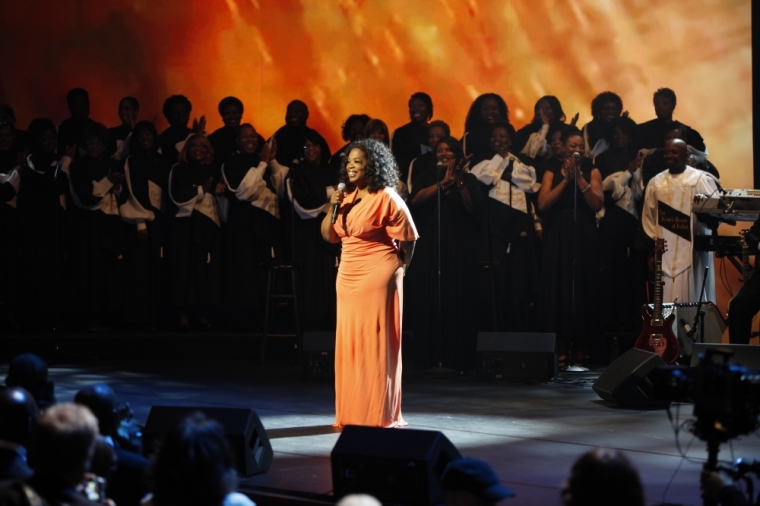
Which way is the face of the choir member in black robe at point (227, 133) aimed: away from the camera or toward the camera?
toward the camera

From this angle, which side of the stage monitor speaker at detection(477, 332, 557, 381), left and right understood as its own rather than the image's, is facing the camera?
back

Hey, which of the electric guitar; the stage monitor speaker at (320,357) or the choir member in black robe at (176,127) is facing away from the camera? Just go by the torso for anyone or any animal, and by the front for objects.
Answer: the stage monitor speaker

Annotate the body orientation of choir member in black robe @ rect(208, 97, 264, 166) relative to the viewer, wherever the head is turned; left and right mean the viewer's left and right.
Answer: facing the viewer

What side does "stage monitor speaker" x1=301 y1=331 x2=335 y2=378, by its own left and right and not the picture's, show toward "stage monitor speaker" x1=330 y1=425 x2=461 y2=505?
back

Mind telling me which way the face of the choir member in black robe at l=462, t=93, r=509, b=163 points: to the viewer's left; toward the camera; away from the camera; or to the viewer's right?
toward the camera

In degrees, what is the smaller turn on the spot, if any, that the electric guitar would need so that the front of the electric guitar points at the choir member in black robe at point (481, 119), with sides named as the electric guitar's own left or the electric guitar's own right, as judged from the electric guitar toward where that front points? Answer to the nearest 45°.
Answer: approximately 135° to the electric guitar's own right

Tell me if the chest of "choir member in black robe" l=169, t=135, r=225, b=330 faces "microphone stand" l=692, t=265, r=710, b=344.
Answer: no

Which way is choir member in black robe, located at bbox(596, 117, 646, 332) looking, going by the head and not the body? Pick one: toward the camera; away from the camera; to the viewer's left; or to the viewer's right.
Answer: toward the camera

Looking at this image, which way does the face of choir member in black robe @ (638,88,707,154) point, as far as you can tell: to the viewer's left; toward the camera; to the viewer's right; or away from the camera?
toward the camera

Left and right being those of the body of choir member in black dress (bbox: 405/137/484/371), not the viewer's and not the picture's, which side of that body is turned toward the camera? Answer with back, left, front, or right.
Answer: front

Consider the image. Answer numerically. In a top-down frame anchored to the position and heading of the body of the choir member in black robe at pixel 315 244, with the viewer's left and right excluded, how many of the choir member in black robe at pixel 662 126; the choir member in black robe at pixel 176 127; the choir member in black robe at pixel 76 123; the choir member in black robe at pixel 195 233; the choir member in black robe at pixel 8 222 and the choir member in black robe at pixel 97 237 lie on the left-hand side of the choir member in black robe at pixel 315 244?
1

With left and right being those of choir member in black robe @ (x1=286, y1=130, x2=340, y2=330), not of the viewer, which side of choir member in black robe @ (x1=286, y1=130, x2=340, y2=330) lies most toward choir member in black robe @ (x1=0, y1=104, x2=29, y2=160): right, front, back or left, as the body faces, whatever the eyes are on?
right

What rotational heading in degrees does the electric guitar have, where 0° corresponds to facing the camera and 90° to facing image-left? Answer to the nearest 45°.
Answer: approximately 0°

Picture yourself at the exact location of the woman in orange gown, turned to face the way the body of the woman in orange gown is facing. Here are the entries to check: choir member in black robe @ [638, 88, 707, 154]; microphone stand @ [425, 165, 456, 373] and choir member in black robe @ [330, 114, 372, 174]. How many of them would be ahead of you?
0

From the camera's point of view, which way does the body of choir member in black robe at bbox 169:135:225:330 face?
toward the camera

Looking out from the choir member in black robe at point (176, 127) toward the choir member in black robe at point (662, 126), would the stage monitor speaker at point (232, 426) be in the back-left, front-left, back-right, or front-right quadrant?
front-right

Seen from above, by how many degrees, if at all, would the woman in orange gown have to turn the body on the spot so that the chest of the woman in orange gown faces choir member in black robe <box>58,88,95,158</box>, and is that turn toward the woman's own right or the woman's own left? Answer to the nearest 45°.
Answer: approximately 90° to the woman's own right

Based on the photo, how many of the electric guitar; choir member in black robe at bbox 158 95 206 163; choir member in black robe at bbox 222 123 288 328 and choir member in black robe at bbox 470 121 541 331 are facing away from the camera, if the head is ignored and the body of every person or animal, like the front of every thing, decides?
0
